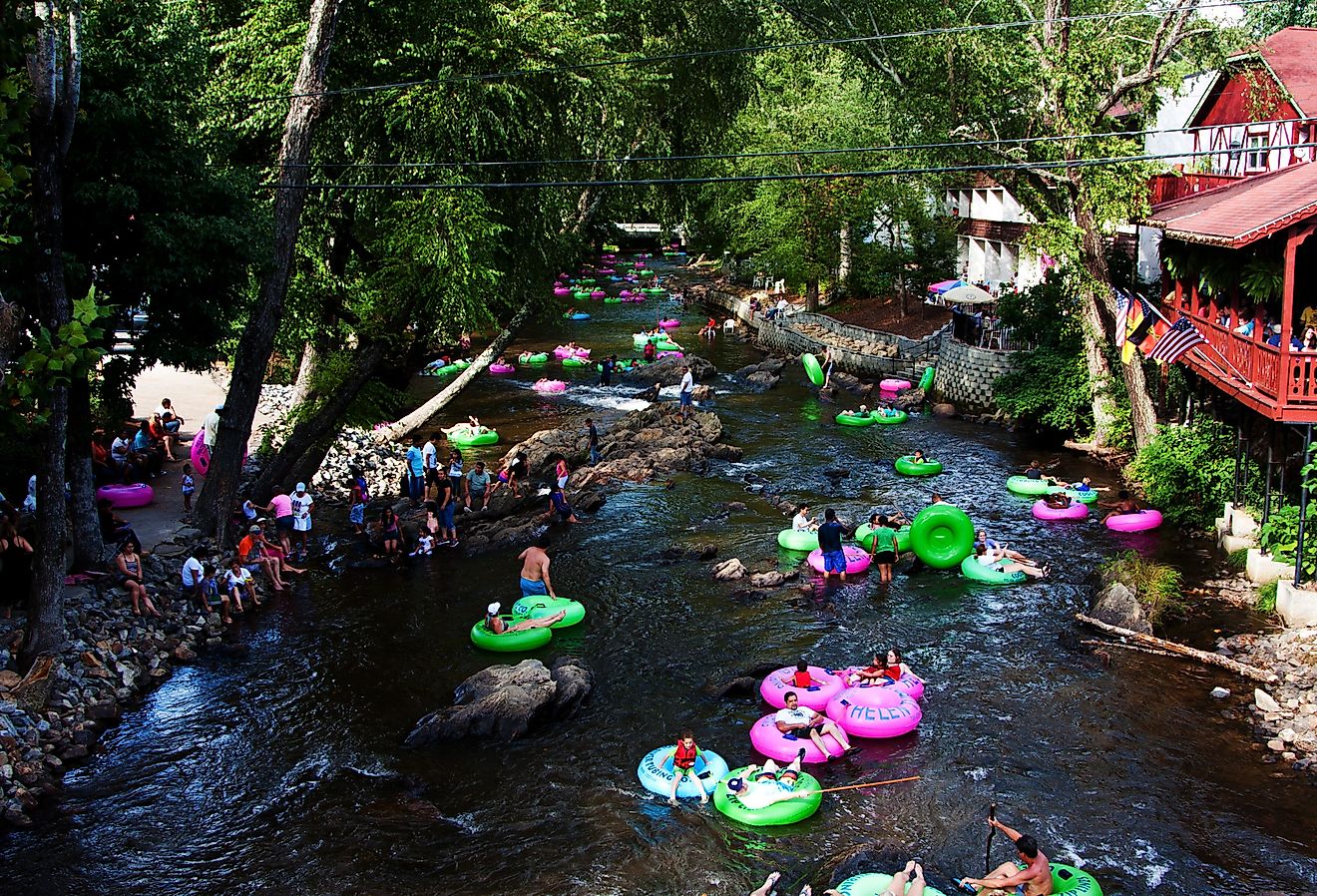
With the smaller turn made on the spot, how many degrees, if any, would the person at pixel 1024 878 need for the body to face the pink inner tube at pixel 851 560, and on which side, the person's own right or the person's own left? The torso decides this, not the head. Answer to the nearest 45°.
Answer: approximately 90° to the person's own right

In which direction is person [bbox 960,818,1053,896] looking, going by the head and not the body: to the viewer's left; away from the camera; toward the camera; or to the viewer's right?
to the viewer's left

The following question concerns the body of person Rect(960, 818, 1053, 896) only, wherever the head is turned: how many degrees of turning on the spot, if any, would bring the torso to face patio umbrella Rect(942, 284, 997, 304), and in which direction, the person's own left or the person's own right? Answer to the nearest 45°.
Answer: approximately 90° to the person's own right

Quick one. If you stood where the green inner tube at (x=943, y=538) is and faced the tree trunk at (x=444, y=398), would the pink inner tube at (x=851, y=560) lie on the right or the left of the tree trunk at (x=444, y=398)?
left

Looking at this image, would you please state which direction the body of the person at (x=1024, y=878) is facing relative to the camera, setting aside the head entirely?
to the viewer's left

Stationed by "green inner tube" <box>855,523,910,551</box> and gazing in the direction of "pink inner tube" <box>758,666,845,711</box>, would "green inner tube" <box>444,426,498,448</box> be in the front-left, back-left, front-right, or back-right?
back-right

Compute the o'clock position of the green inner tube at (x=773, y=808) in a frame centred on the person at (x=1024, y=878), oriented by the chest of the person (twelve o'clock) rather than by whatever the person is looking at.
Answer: The green inner tube is roughly at 1 o'clock from the person.

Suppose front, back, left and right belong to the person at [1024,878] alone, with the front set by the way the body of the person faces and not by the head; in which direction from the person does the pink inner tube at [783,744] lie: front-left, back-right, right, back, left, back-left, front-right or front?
front-right

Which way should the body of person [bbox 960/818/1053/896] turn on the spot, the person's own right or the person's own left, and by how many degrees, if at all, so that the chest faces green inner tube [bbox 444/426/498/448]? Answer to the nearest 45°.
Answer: approximately 45° to the person's own right

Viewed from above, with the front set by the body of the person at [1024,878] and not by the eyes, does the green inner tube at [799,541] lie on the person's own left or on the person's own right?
on the person's own right

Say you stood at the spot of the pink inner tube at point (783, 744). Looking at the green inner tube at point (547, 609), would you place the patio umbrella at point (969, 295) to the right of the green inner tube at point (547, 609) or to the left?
right

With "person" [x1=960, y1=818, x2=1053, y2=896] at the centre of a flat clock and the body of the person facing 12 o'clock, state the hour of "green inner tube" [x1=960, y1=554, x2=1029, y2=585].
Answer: The green inner tube is roughly at 3 o'clock from the person.
